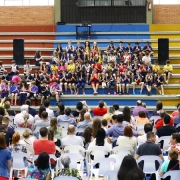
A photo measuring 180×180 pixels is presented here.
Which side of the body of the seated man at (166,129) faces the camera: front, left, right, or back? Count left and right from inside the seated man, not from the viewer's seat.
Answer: back

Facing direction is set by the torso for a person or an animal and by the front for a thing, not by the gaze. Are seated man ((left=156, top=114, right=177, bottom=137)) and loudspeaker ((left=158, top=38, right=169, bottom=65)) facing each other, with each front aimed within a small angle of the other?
yes

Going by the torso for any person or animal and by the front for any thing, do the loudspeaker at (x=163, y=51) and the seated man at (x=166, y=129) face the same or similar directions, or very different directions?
very different directions

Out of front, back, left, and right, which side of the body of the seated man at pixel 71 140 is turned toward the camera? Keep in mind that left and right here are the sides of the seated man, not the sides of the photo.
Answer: back

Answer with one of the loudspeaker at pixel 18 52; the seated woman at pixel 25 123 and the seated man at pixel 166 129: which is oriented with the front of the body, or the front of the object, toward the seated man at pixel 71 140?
the loudspeaker

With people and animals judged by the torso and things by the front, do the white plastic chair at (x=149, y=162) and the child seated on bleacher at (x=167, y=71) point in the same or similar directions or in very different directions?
very different directions

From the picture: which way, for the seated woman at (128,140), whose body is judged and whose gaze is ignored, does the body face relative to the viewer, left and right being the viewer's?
facing away from the viewer

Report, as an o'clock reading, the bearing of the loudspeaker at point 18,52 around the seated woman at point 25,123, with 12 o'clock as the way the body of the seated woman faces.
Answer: The loudspeaker is roughly at 12 o'clock from the seated woman.

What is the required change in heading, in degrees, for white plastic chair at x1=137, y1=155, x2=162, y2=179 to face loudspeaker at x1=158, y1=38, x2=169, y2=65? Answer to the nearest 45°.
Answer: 0° — it already faces it

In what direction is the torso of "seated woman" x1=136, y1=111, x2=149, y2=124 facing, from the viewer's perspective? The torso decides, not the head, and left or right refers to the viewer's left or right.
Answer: facing away from the viewer

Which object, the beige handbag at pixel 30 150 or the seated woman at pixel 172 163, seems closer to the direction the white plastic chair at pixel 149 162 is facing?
the beige handbag
